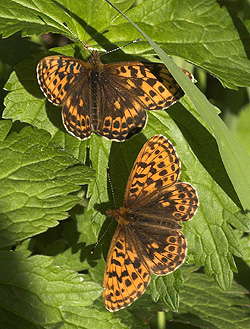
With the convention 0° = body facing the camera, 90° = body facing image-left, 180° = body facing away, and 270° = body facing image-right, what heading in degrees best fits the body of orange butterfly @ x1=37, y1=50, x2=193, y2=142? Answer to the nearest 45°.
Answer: approximately 180°

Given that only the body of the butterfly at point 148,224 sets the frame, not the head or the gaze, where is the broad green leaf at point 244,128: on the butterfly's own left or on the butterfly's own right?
on the butterfly's own right

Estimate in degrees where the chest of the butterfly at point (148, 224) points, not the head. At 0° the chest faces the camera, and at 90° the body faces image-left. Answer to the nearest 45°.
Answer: approximately 90°

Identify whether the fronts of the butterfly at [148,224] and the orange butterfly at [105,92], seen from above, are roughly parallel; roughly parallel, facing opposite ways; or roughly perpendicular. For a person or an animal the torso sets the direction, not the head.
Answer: roughly perpendicular
